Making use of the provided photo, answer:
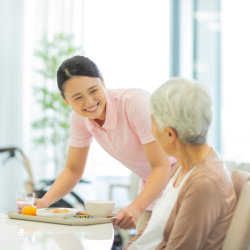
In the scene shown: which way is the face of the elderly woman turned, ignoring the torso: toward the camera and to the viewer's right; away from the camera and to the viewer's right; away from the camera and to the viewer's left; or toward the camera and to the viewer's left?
away from the camera and to the viewer's left

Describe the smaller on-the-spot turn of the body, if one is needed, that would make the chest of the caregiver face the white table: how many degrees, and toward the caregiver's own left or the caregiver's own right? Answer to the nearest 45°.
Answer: approximately 45° to the caregiver's own left

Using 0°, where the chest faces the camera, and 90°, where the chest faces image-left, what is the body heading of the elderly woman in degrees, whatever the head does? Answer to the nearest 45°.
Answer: approximately 90°
